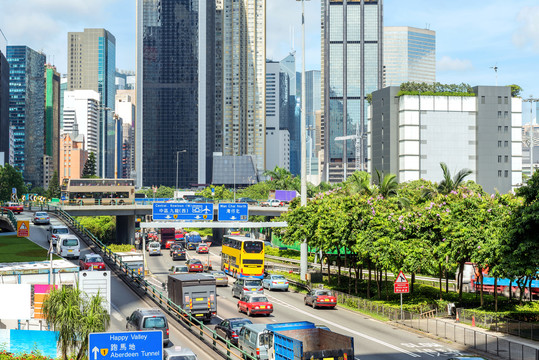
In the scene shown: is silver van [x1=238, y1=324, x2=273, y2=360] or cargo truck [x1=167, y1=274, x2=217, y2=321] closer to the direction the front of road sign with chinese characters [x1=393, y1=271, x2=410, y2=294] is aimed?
the silver van

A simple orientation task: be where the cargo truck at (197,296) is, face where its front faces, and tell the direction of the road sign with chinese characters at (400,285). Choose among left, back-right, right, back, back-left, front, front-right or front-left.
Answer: back-right

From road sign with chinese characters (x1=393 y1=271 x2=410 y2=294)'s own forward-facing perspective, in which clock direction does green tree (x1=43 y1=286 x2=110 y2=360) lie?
The green tree is roughly at 1 o'clock from the road sign with chinese characters.

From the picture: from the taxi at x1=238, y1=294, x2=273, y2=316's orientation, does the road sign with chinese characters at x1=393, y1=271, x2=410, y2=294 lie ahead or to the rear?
to the rear

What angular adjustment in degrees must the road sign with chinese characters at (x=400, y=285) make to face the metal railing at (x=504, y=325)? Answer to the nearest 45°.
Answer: approximately 90° to its left

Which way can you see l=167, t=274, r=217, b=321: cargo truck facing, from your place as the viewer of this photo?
facing away from the viewer and to the left of the viewer
